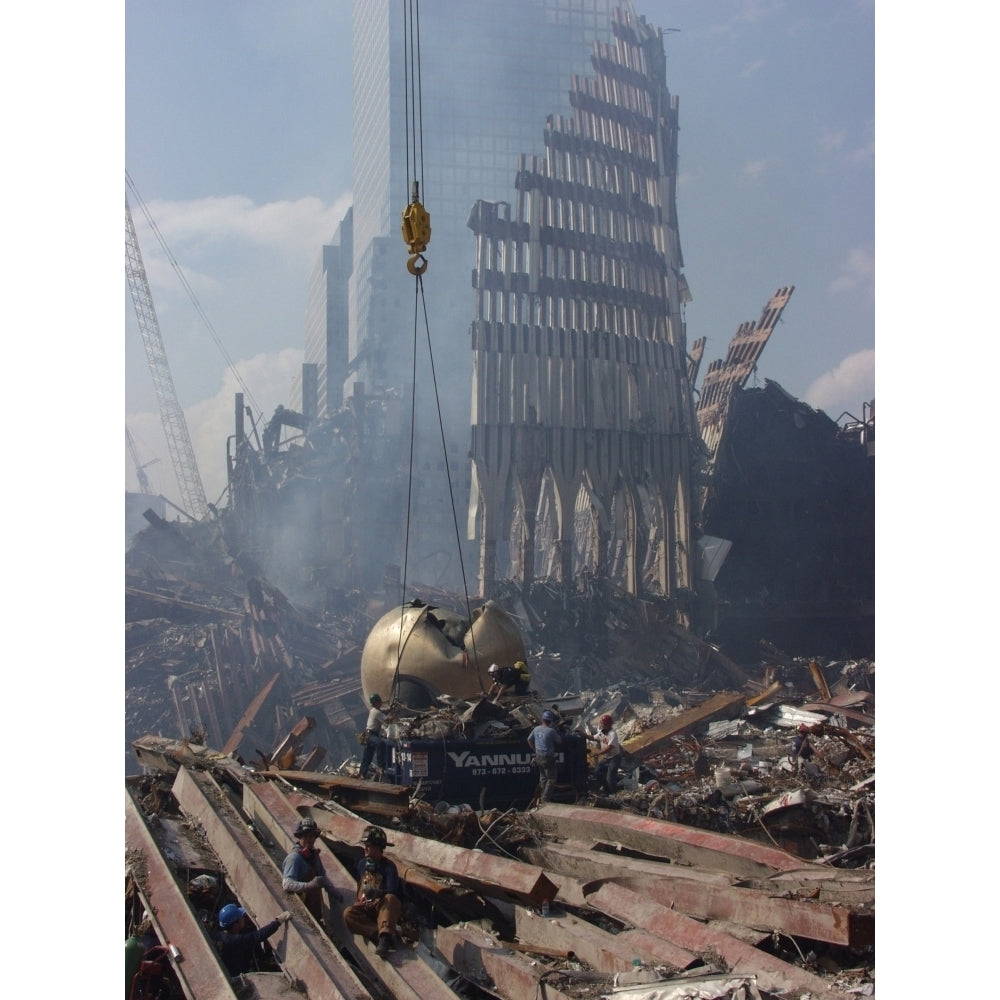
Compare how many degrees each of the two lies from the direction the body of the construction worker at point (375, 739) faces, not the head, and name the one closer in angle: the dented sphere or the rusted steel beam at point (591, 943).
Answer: the dented sphere

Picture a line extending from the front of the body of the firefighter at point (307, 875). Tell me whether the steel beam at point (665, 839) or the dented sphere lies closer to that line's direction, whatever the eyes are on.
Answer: the steel beam

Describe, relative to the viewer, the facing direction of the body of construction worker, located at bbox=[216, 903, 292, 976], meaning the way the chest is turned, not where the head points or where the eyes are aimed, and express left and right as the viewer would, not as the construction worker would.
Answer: facing away from the viewer and to the right of the viewer

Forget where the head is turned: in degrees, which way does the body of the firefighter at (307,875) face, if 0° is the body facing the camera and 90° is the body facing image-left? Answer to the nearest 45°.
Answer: approximately 315°

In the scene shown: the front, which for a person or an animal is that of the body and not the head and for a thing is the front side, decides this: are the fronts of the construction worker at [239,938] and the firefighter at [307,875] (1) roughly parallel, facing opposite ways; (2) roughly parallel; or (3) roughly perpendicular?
roughly perpendicular

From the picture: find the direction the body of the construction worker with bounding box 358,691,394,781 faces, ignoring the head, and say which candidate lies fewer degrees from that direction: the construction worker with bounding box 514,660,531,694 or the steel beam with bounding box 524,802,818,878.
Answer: the construction worker

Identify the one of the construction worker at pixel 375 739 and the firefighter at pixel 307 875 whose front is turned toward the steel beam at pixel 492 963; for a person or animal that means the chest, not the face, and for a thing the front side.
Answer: the firefighter at pixel 307 875

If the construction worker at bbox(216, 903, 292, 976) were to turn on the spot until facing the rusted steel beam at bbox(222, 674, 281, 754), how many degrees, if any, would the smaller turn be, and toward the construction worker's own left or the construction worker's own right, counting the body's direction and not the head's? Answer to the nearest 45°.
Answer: approximately 45° to the construction worker's own left

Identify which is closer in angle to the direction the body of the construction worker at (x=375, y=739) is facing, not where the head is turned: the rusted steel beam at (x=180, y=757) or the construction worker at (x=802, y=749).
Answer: the construction worker
